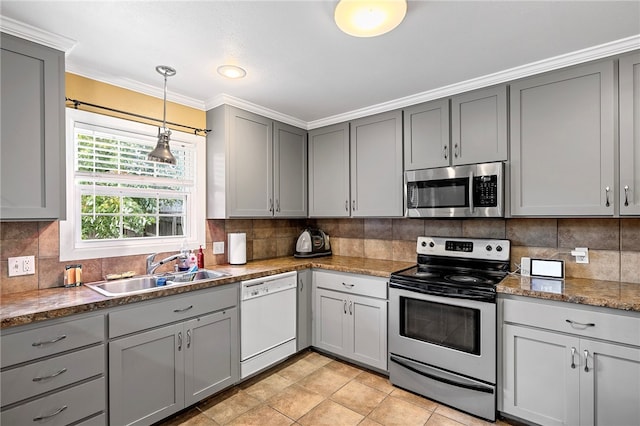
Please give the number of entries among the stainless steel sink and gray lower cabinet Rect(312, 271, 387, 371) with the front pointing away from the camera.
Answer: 0

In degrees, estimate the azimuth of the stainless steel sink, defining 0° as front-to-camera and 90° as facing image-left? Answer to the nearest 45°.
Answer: approximately 315°

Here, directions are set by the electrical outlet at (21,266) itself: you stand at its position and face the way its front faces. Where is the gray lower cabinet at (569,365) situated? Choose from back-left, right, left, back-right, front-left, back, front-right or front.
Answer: front-left

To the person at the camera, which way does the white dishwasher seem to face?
facing the viewer and to the right of the viewer

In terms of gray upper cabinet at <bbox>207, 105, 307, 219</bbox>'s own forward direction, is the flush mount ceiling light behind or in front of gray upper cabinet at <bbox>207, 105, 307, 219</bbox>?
in front
